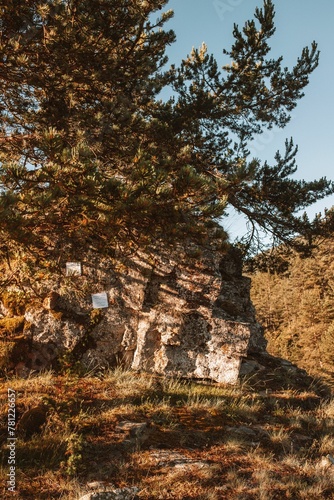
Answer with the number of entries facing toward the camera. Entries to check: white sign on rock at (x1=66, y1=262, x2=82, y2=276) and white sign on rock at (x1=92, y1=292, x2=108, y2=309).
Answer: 2

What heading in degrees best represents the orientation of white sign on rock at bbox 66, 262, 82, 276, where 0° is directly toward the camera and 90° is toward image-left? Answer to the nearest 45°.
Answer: approximately 0°

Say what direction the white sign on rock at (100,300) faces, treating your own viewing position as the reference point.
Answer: facing the viewer
